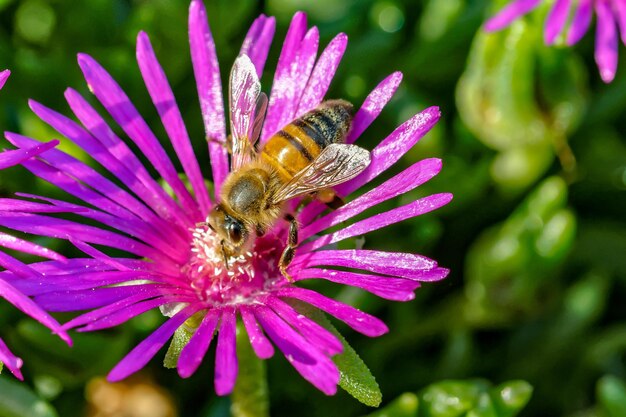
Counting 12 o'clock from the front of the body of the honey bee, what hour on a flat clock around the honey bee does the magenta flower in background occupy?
The magenta flower in background is roughly at 7 o'clock from the honey bee.

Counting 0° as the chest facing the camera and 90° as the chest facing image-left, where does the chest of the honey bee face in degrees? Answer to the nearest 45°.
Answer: approximately 45°

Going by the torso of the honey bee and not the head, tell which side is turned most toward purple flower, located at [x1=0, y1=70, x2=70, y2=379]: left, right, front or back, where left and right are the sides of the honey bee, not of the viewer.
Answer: front

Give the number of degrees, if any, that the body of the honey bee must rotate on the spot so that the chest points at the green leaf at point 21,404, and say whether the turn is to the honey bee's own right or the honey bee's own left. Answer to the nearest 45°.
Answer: approximately 45° to the honey bee's own right
